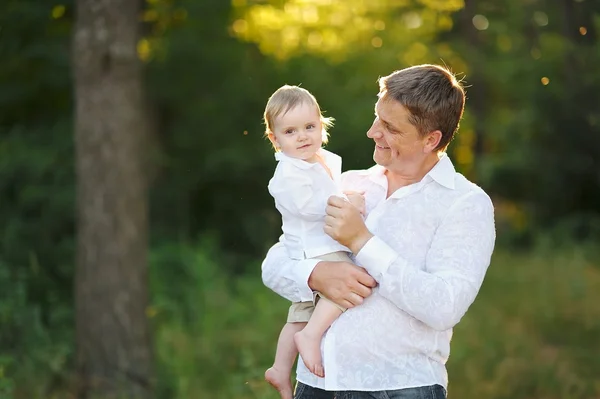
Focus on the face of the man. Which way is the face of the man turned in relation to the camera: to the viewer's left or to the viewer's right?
to the viewer's left

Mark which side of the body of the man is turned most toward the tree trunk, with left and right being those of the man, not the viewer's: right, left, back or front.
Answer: right

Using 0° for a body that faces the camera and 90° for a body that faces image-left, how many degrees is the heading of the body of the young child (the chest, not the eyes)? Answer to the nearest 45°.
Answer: approximately 315°

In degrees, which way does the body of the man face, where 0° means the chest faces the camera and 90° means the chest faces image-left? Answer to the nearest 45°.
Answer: approximately 45°

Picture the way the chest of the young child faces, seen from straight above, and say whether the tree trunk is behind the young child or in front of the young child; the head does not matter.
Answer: behind
